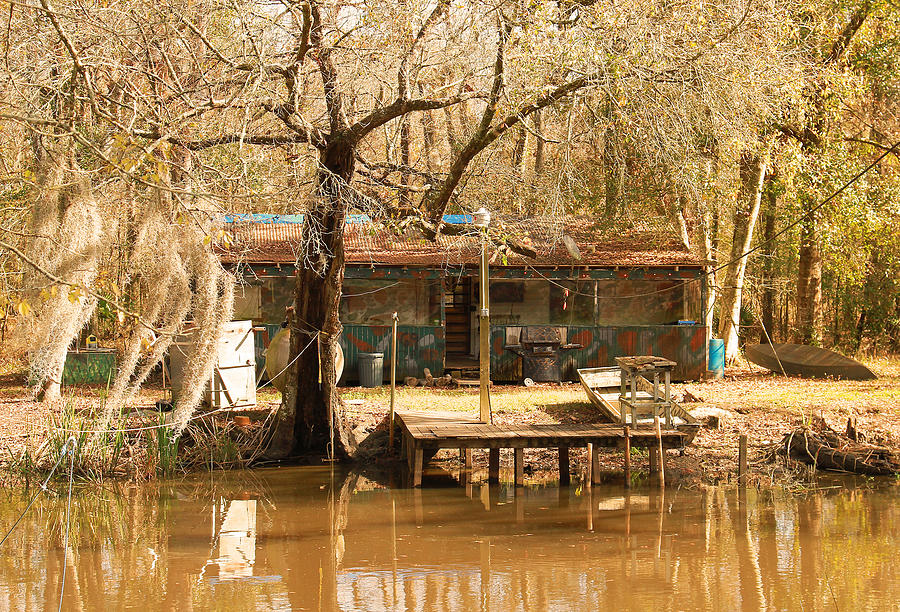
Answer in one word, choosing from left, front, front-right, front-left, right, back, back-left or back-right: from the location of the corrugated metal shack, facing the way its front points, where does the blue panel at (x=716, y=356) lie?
left

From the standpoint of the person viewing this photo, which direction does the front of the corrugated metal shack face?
facing the viewer

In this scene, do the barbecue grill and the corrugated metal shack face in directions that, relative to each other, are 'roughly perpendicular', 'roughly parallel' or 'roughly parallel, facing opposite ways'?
roughly parallel

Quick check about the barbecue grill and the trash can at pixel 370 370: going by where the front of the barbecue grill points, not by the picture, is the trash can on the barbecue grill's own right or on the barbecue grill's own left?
on the barbecue grill's own right

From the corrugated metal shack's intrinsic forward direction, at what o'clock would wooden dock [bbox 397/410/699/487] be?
The wooden dock is roughly at 12 o'clock from the corrugated metal shack.

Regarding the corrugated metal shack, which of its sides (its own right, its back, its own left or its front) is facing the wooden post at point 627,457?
front

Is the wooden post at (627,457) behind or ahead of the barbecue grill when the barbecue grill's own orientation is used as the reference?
ahead

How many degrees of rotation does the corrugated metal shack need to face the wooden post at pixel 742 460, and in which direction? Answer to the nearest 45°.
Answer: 0° — it already faces it

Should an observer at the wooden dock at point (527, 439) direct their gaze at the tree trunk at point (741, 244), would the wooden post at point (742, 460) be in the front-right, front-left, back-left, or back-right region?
front-right

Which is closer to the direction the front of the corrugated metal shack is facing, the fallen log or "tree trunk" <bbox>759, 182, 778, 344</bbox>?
the fallen log

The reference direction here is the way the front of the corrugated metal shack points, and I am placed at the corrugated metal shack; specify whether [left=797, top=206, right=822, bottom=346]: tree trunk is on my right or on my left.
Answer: on my left

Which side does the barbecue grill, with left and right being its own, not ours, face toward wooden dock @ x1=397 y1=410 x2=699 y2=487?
front

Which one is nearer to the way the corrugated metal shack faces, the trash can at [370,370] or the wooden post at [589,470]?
the wooden post

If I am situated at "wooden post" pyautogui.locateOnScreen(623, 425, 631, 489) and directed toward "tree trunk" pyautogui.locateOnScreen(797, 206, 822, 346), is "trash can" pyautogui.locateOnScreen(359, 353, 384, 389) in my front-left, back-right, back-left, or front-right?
front-left

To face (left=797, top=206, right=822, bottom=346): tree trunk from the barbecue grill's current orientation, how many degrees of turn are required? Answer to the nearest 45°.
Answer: approximately 135° to its left

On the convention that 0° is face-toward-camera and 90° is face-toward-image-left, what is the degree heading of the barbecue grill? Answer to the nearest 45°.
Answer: approximately 0°

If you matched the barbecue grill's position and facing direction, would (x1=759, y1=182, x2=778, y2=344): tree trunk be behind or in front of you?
behind
